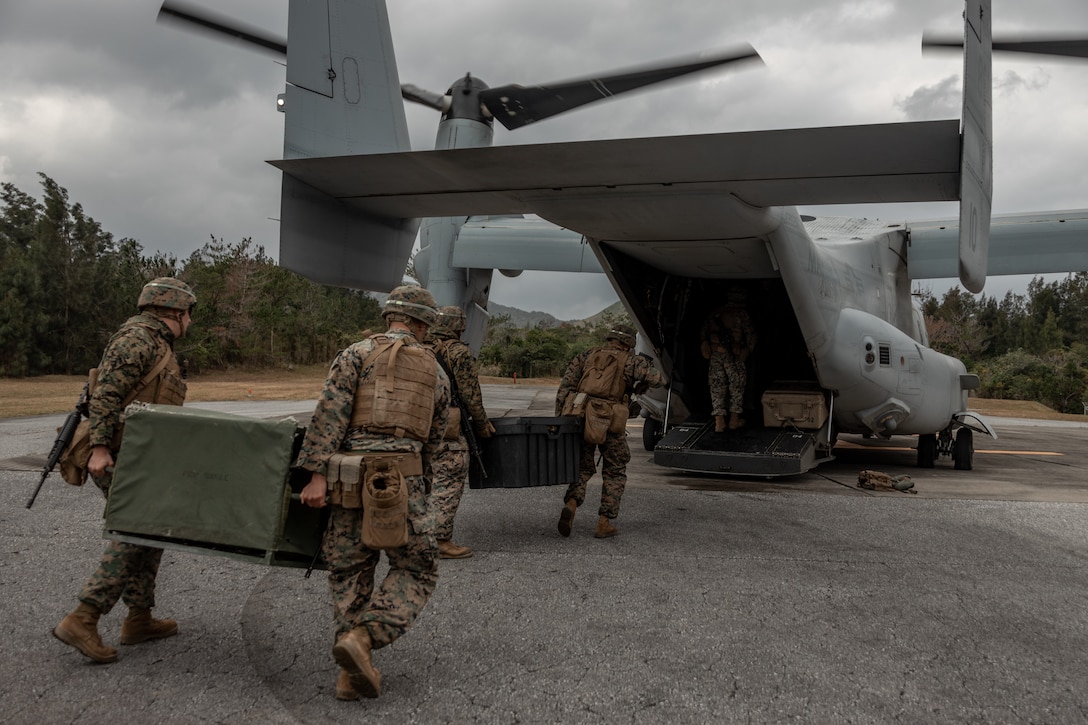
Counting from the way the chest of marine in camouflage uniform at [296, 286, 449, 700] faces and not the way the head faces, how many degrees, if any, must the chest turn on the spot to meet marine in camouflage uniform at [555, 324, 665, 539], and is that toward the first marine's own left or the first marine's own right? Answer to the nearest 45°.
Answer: approximately 45° to the first marine's own right

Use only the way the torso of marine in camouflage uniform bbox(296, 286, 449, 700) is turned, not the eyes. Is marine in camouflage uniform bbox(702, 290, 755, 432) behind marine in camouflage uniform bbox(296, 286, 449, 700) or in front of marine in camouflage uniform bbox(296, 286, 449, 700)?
in front

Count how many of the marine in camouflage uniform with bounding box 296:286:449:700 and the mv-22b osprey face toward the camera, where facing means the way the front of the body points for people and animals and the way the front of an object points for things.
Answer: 0

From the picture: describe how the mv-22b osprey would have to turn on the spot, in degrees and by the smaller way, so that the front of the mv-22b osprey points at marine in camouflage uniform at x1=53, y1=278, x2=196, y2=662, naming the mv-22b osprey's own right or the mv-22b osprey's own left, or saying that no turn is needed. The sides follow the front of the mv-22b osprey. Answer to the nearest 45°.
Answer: approximately 180°

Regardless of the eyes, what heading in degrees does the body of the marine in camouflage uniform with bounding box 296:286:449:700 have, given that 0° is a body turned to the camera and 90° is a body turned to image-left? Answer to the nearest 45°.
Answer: approximately 180°

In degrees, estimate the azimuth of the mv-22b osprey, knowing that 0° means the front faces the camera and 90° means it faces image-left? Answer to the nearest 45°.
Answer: approximately 225°

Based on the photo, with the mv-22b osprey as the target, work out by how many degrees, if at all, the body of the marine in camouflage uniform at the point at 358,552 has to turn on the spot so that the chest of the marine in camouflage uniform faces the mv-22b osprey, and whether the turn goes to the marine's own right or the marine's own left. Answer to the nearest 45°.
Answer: approximately 45° to the marine's own right

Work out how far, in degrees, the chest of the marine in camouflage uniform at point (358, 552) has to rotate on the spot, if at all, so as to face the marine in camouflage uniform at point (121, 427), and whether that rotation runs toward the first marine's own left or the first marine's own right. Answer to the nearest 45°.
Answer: approximately 45° to the first marine's own left

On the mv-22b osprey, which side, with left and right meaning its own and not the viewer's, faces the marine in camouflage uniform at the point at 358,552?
back
